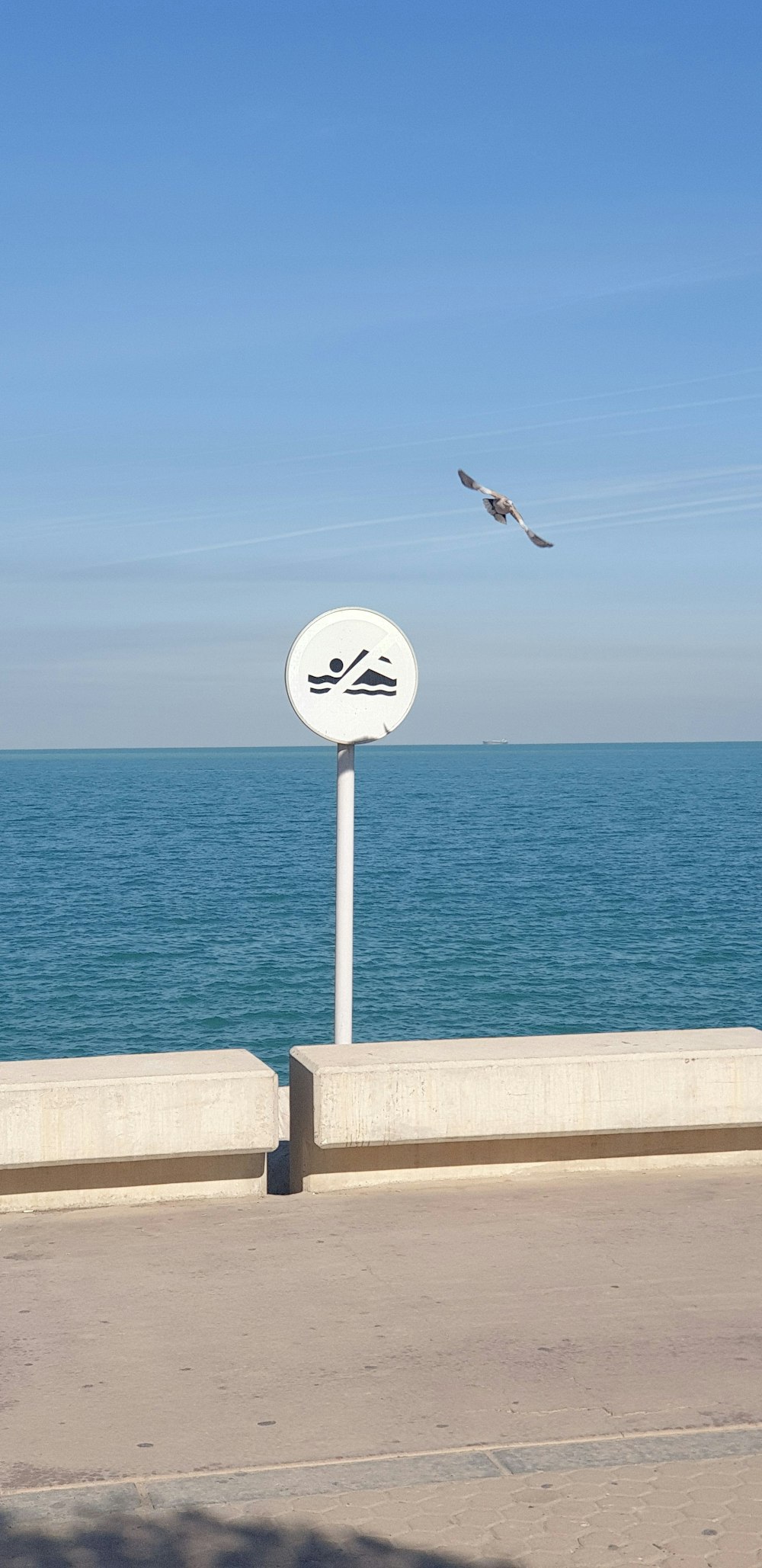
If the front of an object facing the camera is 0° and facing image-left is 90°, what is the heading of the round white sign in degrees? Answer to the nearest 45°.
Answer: approximately 0°
